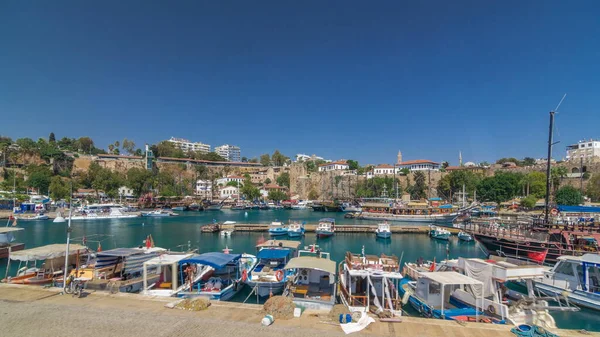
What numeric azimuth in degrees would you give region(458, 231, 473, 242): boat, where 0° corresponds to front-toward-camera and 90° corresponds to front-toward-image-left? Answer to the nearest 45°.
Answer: approximately 315°

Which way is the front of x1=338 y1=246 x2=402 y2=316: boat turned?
away from the camera

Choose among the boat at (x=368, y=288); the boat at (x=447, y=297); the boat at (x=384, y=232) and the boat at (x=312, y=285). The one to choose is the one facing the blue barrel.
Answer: the boat at (x=384, y=232)

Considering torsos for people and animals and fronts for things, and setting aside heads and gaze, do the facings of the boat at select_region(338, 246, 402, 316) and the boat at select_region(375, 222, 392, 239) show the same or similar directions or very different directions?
very different directions

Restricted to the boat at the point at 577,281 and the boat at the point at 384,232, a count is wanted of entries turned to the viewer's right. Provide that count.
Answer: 0

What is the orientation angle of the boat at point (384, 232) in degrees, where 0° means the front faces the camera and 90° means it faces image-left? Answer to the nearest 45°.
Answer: approximately 0°

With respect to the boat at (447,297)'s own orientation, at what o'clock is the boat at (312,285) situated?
the boat at (312,285) is roughly at 10 o'clock from the boat at (447,297).

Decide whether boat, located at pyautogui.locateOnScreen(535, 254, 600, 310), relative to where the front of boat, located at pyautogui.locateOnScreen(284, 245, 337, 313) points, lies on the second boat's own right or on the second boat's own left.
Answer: on the second boat's own right

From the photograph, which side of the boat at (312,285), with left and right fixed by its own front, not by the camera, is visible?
back

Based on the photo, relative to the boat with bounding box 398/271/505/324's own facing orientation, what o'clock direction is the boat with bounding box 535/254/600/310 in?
the boat with bounding box 535/254/600/310 is roughly at 3 o'clock from the boat with bounding box 398/271/505/324.

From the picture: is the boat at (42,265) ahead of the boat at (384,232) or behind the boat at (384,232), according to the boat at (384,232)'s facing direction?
ahead
